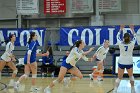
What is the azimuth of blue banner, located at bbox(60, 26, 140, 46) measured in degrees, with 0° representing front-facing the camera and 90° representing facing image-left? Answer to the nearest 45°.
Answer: approximately 0°

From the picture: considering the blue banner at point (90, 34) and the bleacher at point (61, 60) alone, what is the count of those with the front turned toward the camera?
2

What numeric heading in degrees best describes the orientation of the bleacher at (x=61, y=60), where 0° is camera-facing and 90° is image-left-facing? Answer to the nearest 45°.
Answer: approximately 0°
